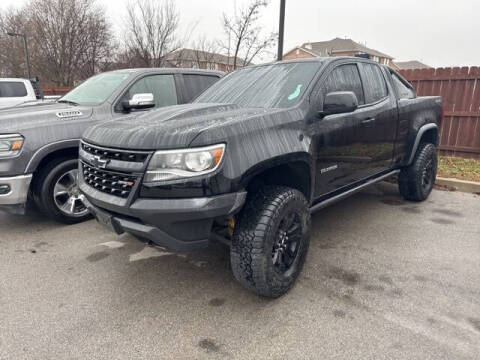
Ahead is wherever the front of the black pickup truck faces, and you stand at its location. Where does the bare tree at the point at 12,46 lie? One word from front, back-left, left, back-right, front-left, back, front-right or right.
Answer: right

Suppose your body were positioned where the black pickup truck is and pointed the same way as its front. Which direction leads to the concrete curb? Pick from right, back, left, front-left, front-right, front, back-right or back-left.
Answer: back

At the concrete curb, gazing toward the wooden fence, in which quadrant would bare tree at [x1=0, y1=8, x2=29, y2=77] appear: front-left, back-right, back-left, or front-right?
front-left

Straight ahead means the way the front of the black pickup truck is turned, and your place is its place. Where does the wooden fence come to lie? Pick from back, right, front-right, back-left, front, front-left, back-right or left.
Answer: back

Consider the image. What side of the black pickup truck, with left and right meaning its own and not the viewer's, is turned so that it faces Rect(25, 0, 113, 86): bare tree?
right

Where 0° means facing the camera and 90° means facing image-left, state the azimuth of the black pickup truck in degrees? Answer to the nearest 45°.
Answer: approximately 45°
